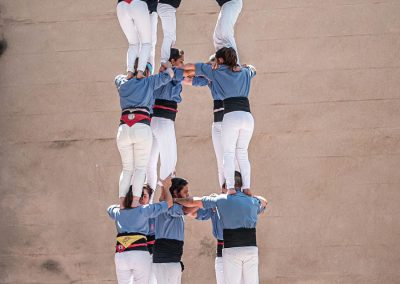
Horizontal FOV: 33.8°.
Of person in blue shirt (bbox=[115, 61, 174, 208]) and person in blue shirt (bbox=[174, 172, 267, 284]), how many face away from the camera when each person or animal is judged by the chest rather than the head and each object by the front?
2

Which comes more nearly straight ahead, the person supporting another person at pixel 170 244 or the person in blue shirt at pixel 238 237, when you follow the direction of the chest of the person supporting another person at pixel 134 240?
the person supporting another person

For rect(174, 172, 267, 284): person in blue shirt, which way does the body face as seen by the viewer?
away from the camera

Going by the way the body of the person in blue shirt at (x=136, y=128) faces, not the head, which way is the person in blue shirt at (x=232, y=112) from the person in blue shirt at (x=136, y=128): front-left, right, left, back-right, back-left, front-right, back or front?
right

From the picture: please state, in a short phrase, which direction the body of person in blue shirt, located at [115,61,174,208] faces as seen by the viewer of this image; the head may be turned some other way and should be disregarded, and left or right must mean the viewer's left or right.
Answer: facing away from the viewer

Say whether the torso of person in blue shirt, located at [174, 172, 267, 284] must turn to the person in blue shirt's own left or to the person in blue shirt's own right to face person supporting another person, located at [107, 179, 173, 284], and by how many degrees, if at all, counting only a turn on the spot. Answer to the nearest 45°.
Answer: approximately 90° to the person in blue shirt's own left

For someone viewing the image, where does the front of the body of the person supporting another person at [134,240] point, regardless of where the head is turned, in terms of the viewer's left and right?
facing away from the viewer
